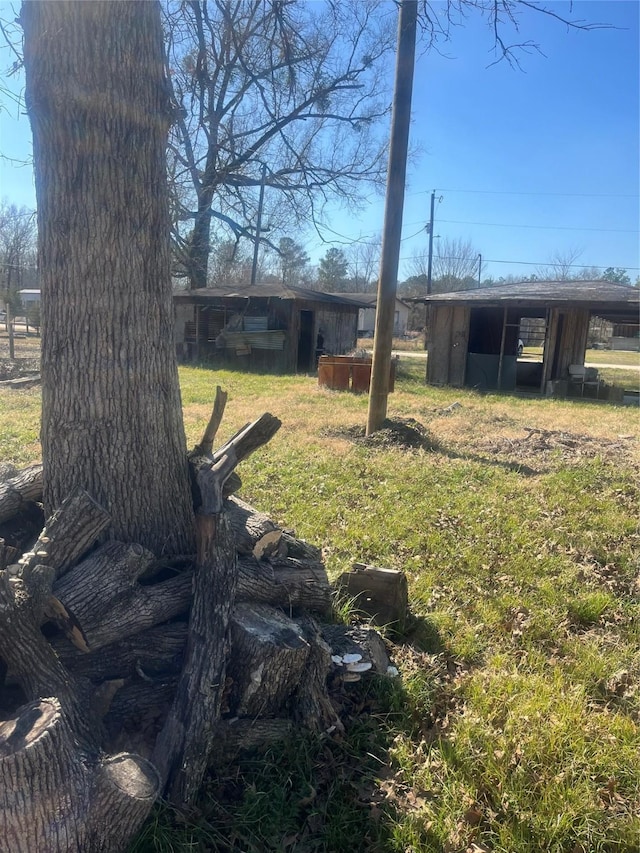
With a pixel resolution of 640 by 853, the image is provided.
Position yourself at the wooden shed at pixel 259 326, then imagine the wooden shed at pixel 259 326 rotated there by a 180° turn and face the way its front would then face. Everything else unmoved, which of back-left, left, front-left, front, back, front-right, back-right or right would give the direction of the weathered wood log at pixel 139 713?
back-left

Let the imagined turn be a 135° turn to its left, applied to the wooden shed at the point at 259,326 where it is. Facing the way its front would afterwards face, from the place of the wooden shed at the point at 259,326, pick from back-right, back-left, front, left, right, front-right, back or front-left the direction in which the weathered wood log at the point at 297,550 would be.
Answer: back

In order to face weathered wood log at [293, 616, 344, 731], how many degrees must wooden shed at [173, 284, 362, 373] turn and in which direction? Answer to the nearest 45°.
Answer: approximately 45° to its right

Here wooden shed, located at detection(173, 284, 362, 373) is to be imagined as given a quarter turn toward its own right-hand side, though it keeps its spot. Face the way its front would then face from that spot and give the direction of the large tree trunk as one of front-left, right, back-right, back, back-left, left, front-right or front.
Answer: front-left

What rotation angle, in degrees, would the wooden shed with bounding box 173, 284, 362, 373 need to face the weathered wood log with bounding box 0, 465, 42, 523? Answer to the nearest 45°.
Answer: approximately 45° to its right

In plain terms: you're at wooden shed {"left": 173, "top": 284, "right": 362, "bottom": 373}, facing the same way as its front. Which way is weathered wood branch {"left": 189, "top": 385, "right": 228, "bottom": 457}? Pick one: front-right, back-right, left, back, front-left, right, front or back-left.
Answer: front-right

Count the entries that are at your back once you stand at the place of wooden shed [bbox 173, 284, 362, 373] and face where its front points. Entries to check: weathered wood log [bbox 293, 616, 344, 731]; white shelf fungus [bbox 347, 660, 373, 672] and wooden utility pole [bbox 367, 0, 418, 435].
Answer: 0

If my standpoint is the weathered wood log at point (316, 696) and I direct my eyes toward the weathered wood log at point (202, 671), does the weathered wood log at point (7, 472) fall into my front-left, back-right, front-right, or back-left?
front-right

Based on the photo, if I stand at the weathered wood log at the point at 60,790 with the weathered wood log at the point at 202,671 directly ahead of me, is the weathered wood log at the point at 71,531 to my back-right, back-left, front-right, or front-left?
front-left

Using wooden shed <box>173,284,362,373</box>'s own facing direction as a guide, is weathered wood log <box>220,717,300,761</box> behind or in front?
in front

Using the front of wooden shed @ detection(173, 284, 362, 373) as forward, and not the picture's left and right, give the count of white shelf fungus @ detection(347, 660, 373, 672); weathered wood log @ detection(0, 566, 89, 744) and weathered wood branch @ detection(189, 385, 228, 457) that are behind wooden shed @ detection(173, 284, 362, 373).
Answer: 0

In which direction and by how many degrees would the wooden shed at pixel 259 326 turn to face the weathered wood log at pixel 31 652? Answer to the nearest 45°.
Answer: approximately 45° to its right
